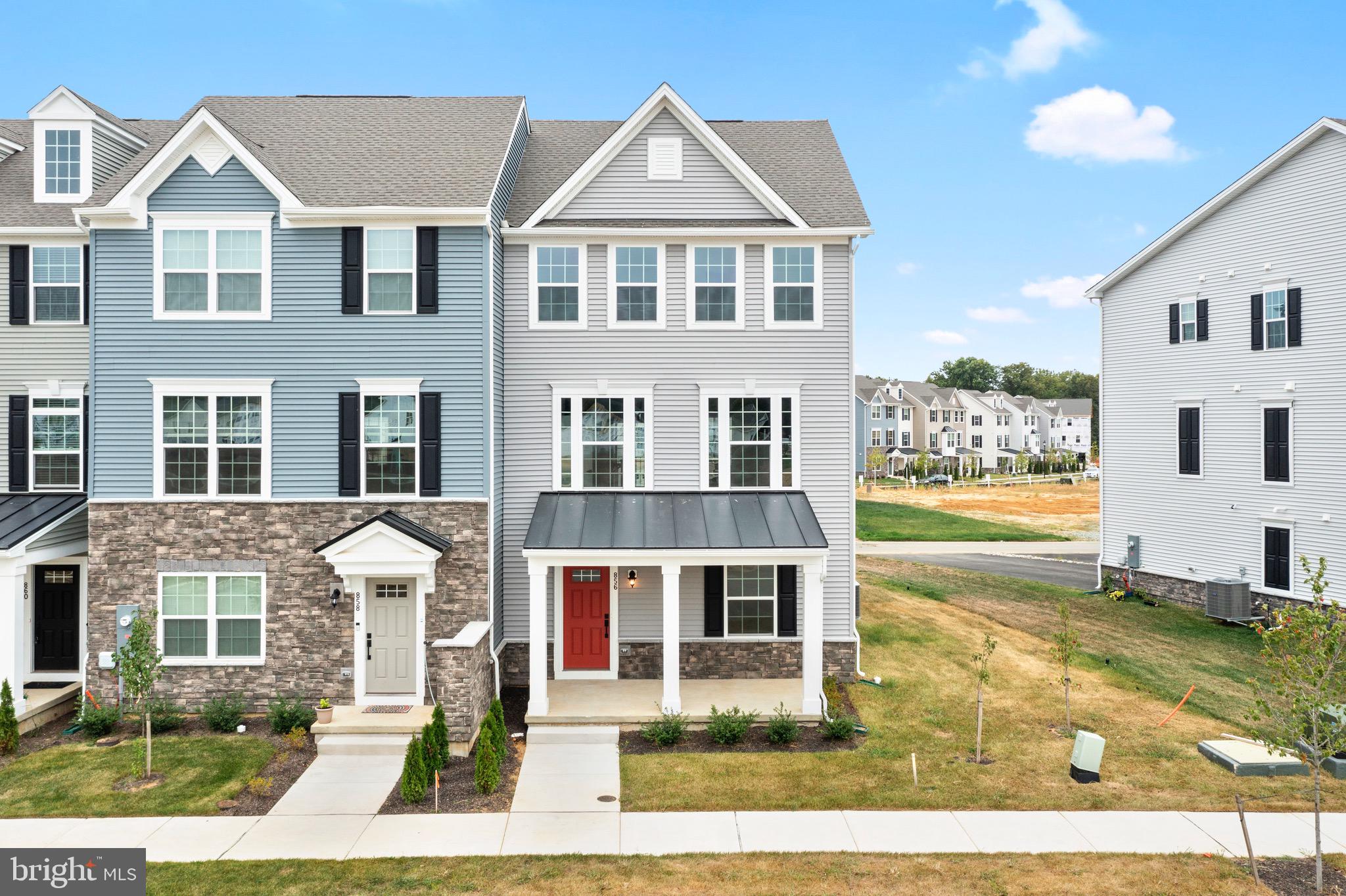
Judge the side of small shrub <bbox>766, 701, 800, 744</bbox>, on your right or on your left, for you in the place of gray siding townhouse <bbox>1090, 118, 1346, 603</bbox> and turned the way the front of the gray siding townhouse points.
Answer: on your right

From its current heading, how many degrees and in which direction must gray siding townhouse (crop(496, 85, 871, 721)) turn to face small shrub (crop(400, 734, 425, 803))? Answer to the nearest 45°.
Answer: approximately 45° to its right

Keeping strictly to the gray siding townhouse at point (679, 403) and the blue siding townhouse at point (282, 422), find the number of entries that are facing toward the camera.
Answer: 2

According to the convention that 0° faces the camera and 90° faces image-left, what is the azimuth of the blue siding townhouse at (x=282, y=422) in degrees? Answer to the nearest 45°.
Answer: approximately 0°

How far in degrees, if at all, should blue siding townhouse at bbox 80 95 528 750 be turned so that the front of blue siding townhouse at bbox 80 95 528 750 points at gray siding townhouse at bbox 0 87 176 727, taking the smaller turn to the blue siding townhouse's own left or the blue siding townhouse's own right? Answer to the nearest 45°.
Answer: approximately 135° to the blue siding townhouse's own right

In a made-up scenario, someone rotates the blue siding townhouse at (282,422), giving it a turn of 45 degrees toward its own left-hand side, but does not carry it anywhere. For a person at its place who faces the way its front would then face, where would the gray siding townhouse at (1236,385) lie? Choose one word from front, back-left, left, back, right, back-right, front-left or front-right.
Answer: front-left

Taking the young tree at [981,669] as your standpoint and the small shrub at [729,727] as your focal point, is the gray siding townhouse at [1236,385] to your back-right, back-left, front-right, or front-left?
back-right
